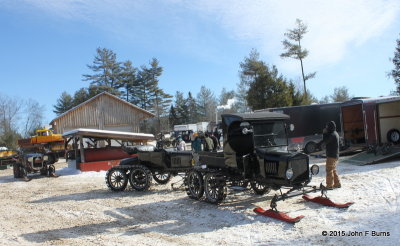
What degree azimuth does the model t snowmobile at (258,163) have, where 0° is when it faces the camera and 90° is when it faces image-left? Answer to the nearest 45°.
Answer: approximately 315°

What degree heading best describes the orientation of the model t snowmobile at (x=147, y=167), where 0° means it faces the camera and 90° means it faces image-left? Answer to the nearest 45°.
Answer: approximately 270°

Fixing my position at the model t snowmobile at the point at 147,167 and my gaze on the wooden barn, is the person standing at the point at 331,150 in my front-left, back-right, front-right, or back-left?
back-right

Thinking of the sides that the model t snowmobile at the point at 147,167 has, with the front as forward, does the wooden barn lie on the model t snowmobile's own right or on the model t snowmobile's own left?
on the model t snowmobile's own left

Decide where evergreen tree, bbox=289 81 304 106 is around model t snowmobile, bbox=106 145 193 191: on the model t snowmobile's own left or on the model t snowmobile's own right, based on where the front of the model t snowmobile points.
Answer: on the model t snowmobile's own left

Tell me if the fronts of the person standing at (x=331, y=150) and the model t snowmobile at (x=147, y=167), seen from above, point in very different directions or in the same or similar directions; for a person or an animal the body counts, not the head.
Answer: very different directions

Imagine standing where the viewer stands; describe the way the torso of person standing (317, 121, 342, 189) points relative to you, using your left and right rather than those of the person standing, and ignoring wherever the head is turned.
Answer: facing to the left of the viewer

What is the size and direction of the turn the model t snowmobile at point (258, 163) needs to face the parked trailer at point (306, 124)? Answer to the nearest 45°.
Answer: approximately 135° to its left

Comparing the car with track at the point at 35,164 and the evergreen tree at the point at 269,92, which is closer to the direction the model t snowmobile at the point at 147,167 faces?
the evergreen tree

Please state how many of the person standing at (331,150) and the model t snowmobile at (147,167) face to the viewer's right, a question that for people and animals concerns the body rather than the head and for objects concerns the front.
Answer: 1

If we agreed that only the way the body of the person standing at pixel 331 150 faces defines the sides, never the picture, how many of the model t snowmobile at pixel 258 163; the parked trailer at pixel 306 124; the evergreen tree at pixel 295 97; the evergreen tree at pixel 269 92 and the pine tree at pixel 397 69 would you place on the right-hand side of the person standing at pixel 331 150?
4
